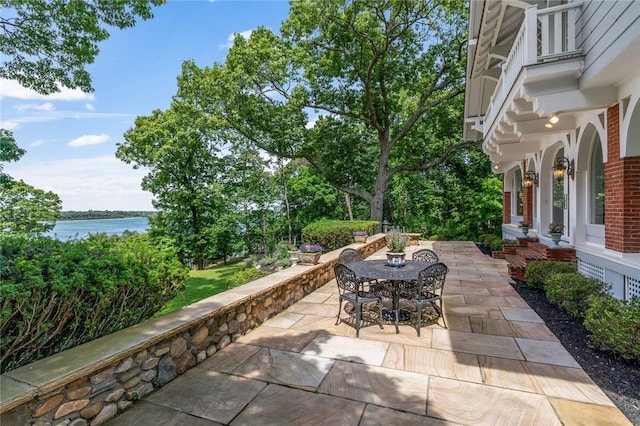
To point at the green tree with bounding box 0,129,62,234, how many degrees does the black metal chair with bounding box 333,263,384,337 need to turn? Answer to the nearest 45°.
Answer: approximately 90° to its left

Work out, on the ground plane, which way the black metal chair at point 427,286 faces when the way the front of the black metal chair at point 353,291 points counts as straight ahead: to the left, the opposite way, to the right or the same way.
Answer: to the left

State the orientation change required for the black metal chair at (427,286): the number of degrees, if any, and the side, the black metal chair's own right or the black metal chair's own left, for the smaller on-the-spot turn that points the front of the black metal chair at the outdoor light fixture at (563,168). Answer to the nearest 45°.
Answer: approximately 90° to the black metal chair's own right

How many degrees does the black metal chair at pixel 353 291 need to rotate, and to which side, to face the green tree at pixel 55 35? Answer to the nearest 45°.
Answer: approximately 135° to its left

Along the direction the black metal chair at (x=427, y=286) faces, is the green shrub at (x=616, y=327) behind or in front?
behind

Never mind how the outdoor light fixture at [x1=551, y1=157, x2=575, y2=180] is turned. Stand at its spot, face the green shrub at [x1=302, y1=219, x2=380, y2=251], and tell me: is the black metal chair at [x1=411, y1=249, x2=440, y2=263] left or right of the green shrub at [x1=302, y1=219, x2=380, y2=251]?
left

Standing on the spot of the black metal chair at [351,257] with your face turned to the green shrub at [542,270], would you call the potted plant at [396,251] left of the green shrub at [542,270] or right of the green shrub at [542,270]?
right

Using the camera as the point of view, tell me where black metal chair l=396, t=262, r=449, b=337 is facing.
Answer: facing away from the viewer and to the left of the viewer

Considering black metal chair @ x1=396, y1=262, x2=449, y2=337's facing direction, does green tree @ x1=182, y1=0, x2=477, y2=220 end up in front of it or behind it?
in front

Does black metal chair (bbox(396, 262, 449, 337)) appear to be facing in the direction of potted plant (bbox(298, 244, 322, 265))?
yes

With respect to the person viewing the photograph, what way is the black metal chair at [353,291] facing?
facing away from the viewer and to the right of the viewer

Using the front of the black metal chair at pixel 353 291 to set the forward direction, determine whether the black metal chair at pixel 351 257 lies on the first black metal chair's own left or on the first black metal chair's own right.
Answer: on the first black metal chair's own left

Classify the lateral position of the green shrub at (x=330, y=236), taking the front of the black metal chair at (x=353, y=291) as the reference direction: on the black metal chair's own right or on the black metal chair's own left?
on the black metal chair's own left

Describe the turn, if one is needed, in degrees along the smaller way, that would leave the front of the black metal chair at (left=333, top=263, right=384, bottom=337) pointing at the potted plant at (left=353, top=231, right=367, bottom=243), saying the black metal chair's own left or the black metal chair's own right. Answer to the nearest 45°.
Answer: approximately 45° to the black metal chair's own left
